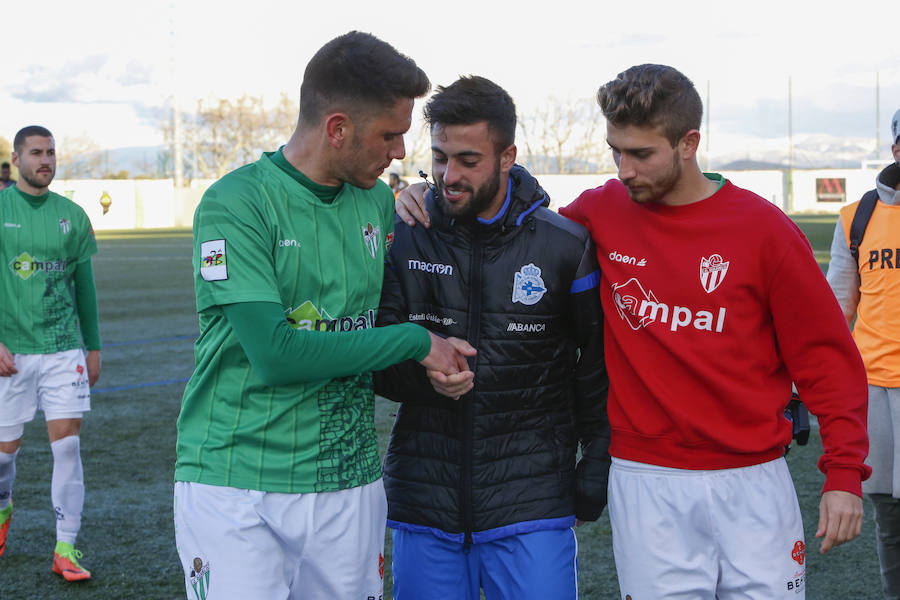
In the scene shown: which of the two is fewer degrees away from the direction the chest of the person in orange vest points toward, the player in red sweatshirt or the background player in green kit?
the player in red sweatshirt

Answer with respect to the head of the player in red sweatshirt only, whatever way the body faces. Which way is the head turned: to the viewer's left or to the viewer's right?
to the viewer's left

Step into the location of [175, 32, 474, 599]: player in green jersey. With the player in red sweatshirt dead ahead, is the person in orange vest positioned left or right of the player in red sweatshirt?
left

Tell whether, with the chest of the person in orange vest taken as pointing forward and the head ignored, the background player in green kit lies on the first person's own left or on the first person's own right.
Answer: on the first person's own right

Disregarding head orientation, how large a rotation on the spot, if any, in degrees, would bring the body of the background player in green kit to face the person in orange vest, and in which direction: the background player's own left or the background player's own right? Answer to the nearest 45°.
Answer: approximately 45° to the background player's own left

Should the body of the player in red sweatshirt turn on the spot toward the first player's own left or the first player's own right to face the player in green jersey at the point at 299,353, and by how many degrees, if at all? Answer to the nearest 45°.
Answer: approximately 45° to the first player's own right

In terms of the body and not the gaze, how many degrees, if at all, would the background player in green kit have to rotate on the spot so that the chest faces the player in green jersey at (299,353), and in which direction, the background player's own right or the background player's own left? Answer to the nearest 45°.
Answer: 0° — they already face them

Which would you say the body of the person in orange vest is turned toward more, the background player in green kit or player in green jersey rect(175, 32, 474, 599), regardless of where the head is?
the player in green jersey

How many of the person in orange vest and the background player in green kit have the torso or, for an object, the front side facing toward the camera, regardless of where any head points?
2

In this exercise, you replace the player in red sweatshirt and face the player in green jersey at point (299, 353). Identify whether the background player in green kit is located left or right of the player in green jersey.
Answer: right

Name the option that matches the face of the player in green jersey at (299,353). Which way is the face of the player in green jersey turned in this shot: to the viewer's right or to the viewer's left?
to the viewer's right

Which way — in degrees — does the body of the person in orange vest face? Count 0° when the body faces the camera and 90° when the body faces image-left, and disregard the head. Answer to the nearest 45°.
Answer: approximately 0°
